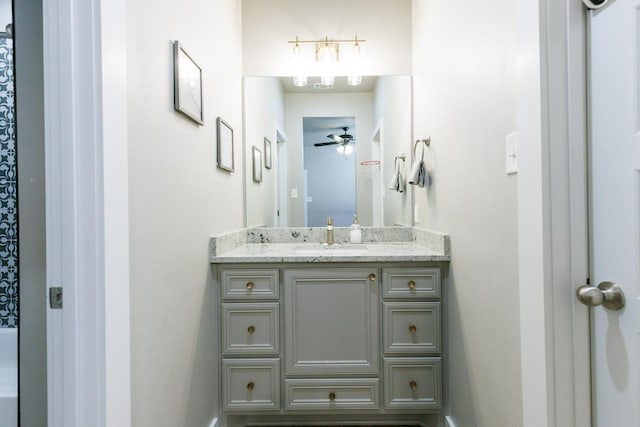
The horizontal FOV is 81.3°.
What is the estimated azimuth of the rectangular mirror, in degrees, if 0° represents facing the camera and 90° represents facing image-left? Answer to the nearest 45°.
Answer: approximately 0°

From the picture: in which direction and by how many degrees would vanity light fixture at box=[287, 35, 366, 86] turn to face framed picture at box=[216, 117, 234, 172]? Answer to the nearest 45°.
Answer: approximately 45° to its right

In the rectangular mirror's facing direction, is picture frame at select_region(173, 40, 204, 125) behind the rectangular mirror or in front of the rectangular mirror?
in front

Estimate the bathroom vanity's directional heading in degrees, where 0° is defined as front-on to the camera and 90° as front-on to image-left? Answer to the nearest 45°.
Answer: approximately 0°

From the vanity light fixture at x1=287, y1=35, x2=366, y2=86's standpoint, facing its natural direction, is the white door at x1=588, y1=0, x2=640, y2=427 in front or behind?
in front

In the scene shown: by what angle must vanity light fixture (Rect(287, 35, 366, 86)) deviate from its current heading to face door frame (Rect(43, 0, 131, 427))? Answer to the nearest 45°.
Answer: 0° — it already faces it

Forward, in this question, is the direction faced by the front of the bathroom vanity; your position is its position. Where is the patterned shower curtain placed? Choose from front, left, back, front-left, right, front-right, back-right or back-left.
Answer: right
